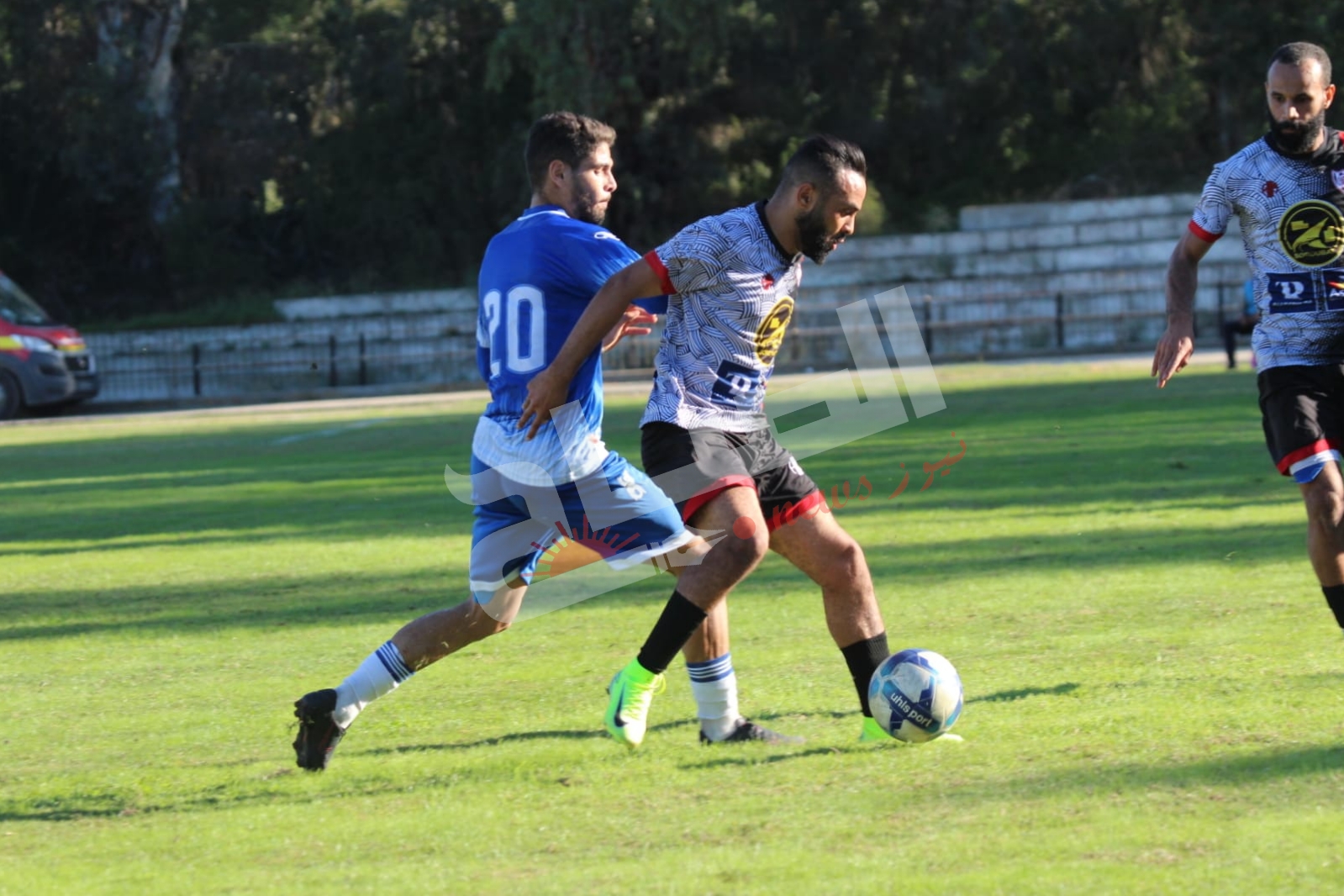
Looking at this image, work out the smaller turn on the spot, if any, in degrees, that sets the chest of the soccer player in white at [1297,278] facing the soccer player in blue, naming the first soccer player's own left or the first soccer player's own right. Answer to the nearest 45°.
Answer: approximately 45° to the first soccer player's own right

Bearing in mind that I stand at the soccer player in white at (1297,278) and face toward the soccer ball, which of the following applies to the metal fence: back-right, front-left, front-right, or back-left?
back-right

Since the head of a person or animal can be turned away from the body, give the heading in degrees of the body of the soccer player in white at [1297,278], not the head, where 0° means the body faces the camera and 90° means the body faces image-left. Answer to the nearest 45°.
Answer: approximately 0°

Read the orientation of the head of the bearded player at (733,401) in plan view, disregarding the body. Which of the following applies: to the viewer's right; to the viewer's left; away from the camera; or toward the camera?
to the viewer's right

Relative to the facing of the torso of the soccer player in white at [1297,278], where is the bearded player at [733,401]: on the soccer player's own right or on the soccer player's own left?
on the soccer player's own right

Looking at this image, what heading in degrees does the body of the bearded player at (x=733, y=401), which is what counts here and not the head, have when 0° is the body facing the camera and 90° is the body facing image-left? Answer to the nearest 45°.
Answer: approximately 315°

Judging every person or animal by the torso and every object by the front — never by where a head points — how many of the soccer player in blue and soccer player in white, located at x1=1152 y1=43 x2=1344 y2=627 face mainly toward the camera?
1

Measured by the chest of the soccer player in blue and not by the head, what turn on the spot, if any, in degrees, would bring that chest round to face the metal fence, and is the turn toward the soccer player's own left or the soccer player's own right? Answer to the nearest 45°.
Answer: approximately 45° to the soccer player's own left

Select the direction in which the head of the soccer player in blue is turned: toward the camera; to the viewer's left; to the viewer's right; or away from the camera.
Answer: to the viewer's right

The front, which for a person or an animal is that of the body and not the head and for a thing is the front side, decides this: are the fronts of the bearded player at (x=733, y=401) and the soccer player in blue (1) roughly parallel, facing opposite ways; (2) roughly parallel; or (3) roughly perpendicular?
roughly perpendicular

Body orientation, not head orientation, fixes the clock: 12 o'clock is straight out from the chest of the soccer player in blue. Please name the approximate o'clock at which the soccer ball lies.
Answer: The soccer ball is roughly at 2 o'clock from the soccer player in blue.

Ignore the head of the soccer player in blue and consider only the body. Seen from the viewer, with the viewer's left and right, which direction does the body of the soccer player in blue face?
facing away from the viewer and to the right of the viewer
